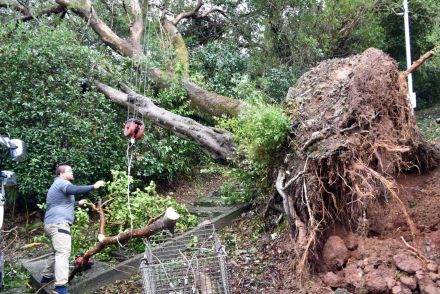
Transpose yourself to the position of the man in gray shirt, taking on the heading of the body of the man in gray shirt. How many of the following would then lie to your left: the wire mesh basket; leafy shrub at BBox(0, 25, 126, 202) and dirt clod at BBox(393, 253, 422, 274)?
1

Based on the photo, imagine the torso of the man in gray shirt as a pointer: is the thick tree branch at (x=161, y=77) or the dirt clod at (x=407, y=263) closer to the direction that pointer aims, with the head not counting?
the dirt clod

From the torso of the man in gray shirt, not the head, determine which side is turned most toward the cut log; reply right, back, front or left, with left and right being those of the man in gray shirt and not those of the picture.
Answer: front

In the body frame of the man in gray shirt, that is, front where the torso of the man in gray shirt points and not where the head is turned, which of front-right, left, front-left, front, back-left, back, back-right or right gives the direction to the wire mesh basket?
front-right

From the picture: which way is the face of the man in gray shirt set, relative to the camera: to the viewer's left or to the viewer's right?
to the viewer's right

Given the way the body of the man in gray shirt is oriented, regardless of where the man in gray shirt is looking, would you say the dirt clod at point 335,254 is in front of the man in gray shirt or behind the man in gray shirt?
in front

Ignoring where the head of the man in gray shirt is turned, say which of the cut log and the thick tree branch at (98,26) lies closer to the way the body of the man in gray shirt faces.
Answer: the cut log

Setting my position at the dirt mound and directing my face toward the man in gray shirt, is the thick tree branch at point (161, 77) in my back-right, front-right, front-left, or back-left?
front-right

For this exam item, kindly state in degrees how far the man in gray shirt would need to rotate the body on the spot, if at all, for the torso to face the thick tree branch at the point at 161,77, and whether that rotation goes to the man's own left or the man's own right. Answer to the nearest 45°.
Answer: approximately 45° to the man's own left

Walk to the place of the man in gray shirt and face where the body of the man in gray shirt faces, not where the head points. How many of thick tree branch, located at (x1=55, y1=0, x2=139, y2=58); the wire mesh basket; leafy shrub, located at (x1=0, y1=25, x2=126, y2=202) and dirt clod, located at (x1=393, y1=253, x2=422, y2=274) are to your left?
2

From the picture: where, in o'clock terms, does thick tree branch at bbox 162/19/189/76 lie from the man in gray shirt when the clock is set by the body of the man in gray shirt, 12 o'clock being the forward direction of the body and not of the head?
The thick tree branch is roughly at 10 o'clock from the man in gray shirt.

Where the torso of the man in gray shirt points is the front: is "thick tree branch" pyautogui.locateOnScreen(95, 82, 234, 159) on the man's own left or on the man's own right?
on the man's own left

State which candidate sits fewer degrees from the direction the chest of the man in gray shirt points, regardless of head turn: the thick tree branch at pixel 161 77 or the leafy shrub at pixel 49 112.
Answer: the thick tree branch

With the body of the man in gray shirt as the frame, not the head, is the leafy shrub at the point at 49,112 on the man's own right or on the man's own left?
on the man's own left

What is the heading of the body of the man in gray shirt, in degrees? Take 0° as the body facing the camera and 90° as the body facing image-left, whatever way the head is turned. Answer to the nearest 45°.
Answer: approximately 270°

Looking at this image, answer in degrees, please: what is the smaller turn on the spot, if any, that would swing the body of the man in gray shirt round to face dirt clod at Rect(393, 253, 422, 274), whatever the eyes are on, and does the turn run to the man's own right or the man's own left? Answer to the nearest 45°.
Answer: approximately 45° to the man's own right
